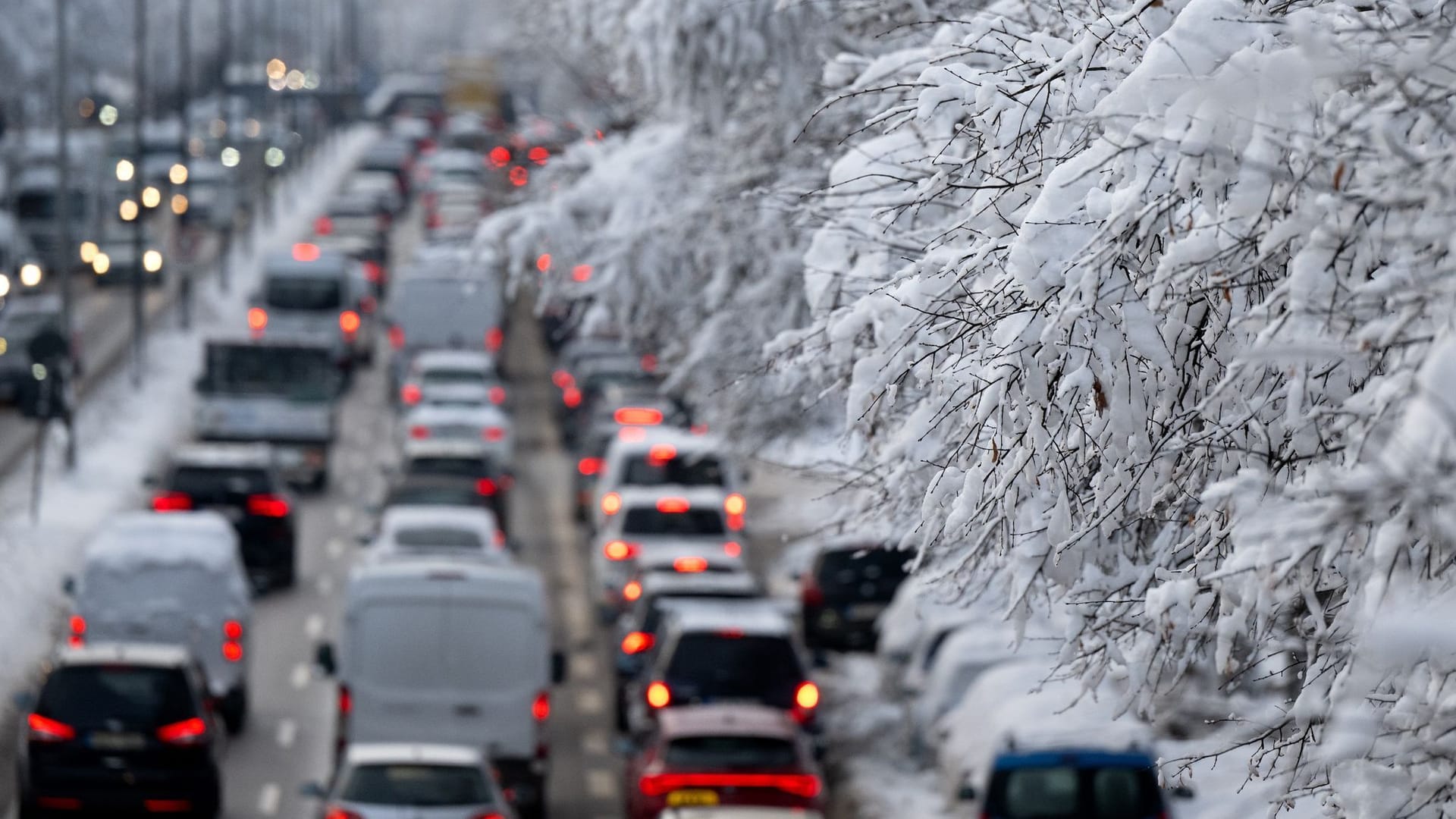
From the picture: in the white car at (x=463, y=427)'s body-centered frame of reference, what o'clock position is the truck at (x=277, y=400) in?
The truck is roughly at 10 o'clock from the white car.

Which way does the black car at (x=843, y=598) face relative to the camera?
away from the camera

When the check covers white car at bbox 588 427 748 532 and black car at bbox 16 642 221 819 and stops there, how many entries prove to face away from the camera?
2

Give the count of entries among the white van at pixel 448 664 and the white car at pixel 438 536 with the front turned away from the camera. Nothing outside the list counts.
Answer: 2

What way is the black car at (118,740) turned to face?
away from the camera

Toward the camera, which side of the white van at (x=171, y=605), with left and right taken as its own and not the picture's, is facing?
back

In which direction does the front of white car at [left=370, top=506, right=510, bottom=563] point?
away from the camera

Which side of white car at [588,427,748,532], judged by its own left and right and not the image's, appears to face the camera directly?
back

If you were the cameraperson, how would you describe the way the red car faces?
facing away from the viewer

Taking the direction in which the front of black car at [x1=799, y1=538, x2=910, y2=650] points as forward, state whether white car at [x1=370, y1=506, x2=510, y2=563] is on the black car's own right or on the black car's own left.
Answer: on the black car's own left
